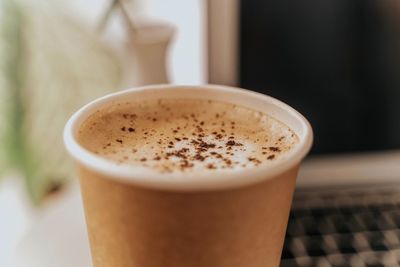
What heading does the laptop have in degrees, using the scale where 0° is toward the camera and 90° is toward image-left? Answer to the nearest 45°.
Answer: approximately 0°

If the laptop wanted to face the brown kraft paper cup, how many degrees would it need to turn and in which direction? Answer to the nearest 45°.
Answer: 0° — it already faces it
